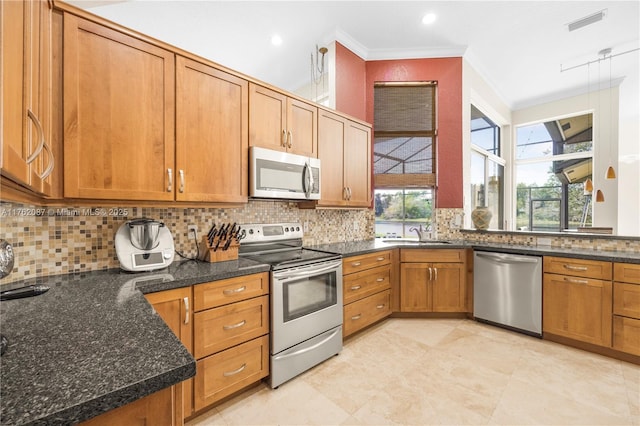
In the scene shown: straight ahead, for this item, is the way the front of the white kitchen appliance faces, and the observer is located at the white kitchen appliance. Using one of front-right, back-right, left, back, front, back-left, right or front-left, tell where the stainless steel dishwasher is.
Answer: left

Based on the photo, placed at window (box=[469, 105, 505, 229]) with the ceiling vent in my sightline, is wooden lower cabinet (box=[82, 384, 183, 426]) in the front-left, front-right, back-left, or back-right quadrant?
front-right

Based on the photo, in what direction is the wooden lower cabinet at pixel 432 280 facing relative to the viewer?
toward the camera

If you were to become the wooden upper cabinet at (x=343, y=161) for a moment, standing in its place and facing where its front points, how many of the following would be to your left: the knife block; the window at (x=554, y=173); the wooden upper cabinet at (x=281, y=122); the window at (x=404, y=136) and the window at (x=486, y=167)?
3

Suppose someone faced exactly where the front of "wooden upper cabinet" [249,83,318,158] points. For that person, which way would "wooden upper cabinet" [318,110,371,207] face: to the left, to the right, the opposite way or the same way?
the same way

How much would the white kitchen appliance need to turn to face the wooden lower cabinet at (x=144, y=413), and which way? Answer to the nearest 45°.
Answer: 0° — it already faces it

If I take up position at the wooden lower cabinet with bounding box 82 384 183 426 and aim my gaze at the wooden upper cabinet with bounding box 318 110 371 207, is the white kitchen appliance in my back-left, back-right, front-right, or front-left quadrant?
front-left

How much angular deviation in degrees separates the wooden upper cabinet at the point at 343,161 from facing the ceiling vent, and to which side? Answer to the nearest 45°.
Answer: approximately 45° to its left

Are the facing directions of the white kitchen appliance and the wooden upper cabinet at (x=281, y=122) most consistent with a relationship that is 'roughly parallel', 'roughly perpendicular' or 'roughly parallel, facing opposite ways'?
roughly parallel

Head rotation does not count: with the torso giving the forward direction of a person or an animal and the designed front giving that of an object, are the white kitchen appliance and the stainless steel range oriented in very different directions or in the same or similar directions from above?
same or similar directions

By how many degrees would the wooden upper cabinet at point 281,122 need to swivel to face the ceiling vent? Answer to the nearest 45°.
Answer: approximately 45° to its left

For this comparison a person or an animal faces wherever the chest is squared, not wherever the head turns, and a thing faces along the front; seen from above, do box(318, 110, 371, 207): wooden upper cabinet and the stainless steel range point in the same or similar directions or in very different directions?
same or similar directions

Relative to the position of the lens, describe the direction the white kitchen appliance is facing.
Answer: facing the viewer

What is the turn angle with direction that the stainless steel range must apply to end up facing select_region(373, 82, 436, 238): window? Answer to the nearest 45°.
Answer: approximately 90° to its left

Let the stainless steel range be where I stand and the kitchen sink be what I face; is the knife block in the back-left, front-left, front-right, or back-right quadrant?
back-left
